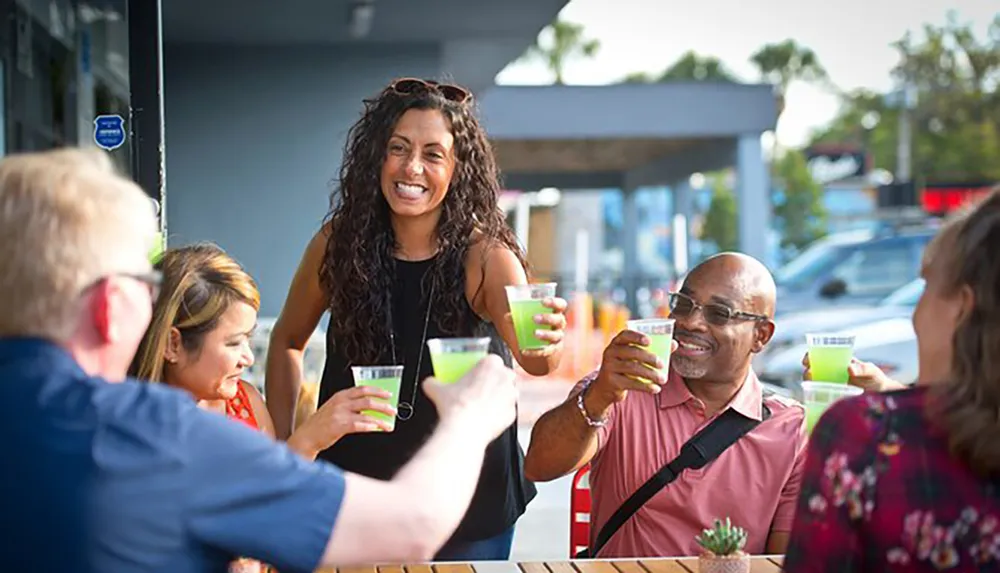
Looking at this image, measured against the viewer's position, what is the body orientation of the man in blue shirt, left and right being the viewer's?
facing away from the viewer and to the right of the viewer

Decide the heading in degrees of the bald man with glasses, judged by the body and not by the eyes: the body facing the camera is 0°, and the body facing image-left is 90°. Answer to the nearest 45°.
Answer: approximately 45°

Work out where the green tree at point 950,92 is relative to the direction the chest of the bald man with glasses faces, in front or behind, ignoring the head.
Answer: behind

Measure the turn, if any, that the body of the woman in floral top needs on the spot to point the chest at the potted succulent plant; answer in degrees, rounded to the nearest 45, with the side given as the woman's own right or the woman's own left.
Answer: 0° — they already face it

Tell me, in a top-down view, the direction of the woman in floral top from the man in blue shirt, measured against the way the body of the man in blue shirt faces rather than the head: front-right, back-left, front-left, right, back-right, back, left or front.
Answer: front-right

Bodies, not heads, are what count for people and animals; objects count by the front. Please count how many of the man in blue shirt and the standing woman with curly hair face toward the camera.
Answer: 1

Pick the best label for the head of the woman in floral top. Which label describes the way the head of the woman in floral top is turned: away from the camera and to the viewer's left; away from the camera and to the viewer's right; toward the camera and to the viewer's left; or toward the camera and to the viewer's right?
away from the camera and to the viewer's left

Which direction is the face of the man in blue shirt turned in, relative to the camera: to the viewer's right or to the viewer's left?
to the viewer's right

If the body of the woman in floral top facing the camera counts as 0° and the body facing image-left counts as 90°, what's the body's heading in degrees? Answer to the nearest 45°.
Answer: approximately 135°
